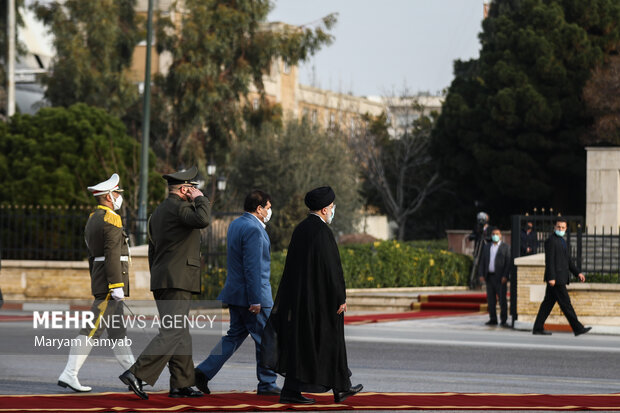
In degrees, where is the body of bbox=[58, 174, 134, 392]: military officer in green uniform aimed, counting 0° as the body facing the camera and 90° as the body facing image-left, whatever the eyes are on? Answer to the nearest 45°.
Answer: approximately 270°

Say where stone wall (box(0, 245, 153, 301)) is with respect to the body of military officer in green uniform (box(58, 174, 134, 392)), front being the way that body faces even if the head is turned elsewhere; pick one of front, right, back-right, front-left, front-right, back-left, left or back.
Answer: left

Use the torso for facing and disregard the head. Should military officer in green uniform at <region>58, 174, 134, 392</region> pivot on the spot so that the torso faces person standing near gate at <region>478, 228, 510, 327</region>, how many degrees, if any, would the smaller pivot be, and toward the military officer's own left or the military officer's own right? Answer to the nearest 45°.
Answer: approximately 45° to the military officer's own left

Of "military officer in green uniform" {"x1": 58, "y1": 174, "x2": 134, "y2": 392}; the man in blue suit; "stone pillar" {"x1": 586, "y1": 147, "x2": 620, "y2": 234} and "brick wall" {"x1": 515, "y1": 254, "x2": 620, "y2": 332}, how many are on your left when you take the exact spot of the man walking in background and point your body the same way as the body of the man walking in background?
2

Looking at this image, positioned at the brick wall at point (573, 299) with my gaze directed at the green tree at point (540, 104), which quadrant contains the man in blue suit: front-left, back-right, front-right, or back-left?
back-left

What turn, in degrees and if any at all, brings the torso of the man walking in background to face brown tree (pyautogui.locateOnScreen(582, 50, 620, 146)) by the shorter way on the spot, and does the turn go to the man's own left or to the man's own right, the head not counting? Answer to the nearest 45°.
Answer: approximately 90° to the man's own left

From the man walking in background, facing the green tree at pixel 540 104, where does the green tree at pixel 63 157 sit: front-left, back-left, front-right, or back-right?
front-left

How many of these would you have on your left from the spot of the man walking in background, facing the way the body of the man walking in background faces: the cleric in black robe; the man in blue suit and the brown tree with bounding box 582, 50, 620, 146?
1

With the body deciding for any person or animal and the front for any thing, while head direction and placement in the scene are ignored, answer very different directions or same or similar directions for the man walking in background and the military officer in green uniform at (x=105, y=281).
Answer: same or similar directions

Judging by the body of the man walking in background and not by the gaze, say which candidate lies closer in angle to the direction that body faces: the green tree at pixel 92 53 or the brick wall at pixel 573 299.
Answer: the brick wall

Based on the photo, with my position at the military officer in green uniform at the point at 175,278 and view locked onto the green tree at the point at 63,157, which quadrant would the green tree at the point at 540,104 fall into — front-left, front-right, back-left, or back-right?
front-right

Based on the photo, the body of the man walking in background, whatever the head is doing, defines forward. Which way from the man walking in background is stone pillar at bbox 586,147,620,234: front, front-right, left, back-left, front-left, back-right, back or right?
left

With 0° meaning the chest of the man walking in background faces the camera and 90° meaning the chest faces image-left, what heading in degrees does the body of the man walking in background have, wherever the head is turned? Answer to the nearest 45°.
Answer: approximately 270°

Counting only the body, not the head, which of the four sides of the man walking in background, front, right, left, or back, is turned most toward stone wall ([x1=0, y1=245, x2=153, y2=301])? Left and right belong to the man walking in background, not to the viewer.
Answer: back

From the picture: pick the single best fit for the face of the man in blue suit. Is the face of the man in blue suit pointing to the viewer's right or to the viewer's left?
to the viewer's right

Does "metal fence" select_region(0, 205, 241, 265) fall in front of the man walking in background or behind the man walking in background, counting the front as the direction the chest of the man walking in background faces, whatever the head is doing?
behind
